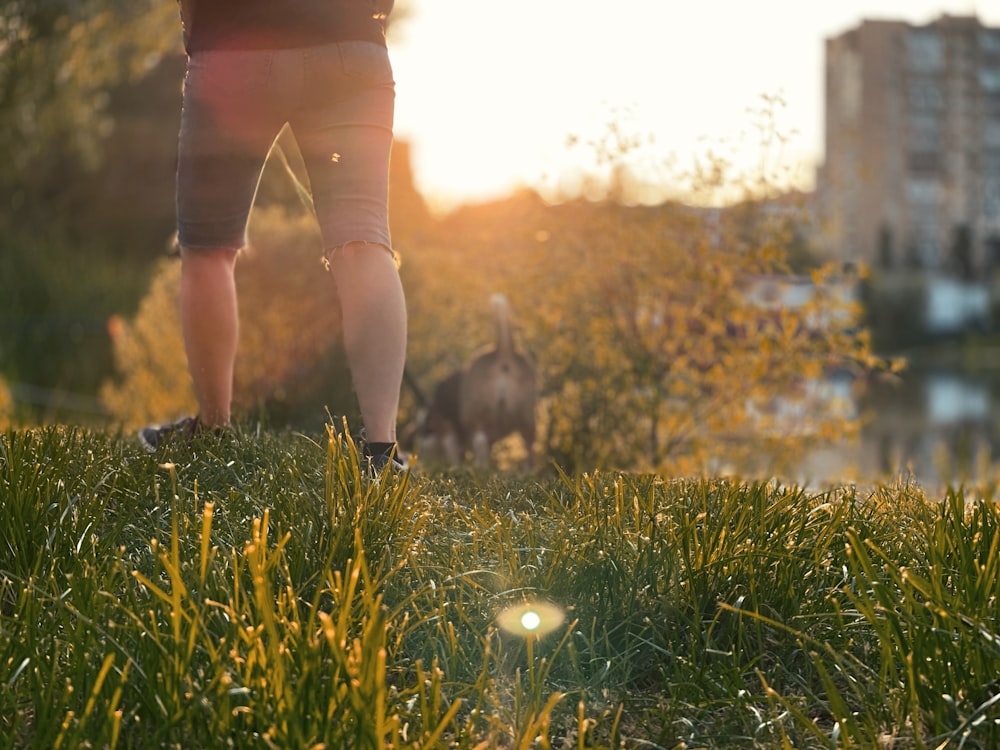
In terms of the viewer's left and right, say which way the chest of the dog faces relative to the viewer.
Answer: facing away from the viewer and to the left of the viewer

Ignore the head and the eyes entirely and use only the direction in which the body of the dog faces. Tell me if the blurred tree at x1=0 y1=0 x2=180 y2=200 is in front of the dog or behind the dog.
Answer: in front
